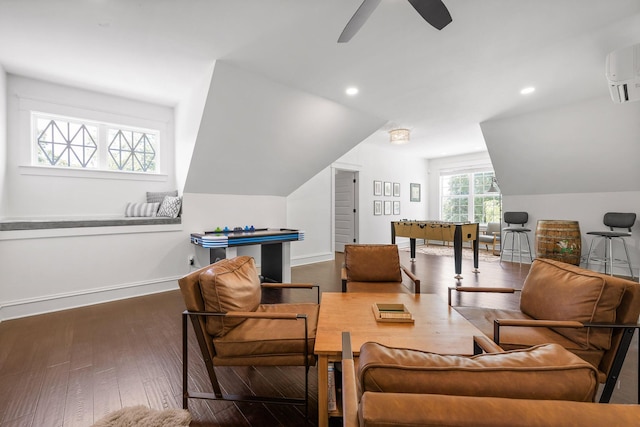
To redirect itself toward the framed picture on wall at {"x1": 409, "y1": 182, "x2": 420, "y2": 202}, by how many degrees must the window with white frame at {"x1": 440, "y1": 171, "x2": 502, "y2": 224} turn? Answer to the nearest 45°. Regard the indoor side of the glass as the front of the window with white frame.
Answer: approximately 45° to its right

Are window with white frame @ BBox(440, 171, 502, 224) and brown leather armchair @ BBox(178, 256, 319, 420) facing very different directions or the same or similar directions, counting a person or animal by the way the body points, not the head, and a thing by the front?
very different directions

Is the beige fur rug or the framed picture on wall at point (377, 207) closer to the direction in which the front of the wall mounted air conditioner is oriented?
the beige fur rug

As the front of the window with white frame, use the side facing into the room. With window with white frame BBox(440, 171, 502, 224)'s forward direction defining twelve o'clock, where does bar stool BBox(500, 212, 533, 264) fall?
The bar stool is roughly at 10 o'clock from the window with white frame.

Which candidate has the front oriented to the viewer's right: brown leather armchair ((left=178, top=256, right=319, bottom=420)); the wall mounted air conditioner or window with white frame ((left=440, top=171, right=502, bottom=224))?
the brown leather armchair

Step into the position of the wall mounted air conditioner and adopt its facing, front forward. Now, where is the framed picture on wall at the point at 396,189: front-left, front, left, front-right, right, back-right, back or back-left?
right

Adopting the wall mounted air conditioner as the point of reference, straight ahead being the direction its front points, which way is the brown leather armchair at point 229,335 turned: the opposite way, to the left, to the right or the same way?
the opposite way

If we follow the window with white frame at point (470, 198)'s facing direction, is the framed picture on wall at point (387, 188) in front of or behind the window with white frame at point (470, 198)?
in front

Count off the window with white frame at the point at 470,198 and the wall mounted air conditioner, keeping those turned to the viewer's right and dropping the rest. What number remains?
0

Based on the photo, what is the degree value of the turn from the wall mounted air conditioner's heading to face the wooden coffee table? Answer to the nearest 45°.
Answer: approximately 45° to its left

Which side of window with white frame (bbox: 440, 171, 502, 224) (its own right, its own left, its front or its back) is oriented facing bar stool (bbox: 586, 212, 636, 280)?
left

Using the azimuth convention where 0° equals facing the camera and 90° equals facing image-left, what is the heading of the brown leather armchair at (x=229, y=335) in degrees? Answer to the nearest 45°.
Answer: approximately 270°

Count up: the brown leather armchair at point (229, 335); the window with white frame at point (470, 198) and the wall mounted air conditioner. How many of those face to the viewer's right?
1

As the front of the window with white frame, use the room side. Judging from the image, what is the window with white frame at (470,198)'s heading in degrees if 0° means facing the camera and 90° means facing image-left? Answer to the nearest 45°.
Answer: approximately 45°
